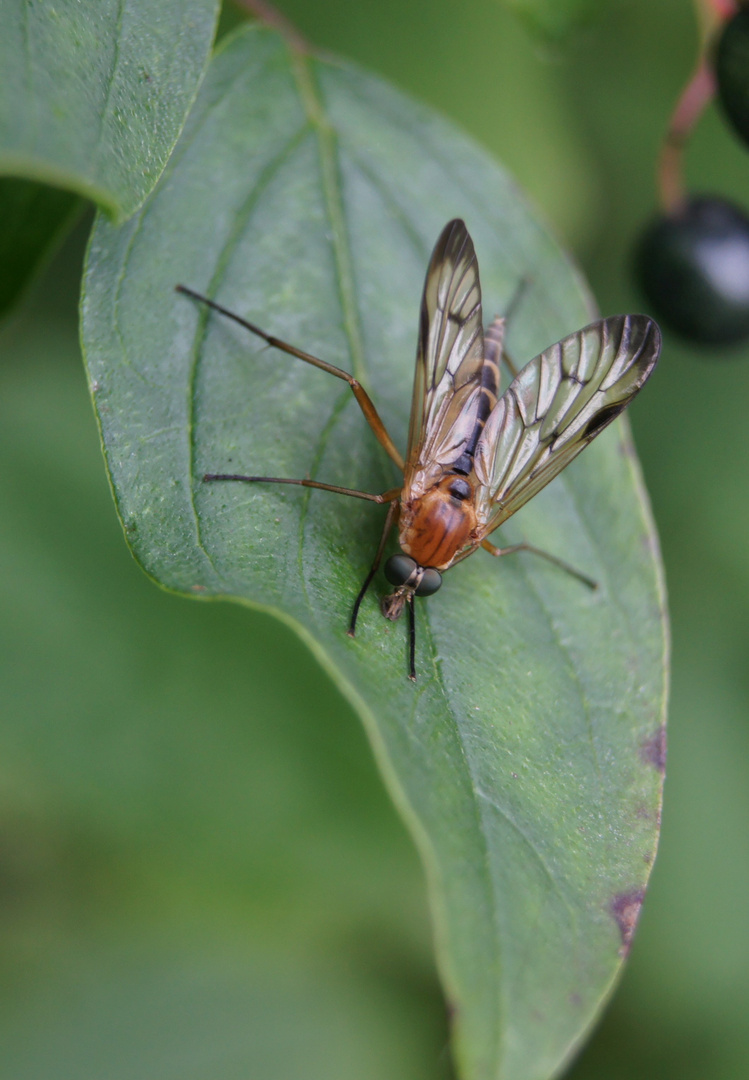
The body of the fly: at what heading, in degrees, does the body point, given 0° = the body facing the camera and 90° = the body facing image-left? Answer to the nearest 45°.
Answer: approximately 0°

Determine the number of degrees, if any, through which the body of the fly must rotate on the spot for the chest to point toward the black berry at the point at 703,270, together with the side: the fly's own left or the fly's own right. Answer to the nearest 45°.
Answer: approximately 180°

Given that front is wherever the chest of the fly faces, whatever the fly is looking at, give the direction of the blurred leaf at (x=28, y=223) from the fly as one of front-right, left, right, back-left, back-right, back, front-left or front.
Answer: right
